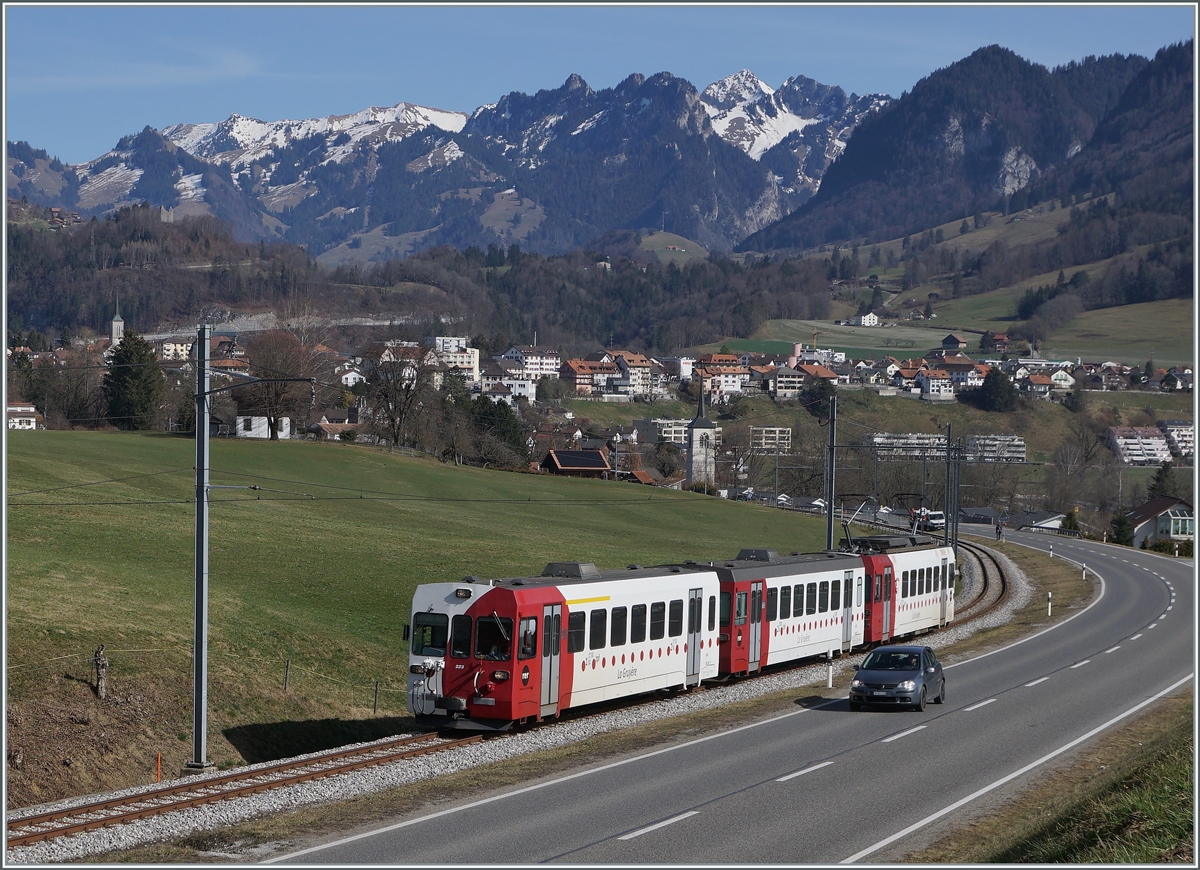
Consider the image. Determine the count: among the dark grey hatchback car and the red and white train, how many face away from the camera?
0

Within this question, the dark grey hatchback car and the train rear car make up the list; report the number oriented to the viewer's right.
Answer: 0

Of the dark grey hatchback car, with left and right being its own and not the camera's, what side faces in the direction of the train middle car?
right

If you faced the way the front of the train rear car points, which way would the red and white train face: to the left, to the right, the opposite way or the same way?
the same way

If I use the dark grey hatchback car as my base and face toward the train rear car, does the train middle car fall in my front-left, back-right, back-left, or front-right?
front-left

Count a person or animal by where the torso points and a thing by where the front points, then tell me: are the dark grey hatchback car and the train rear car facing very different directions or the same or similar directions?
same or similar directions

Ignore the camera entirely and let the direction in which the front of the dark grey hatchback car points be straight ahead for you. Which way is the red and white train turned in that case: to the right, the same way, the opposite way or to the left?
the same way

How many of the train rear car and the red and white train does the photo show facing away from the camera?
0

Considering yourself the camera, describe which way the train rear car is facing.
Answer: facing the viewer and to the left of the viewer

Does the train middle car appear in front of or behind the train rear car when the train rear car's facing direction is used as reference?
in front

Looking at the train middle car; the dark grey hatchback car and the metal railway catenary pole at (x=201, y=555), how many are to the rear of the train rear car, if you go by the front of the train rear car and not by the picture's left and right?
0

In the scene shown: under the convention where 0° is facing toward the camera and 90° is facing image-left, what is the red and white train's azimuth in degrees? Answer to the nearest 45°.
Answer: approximately 45°
